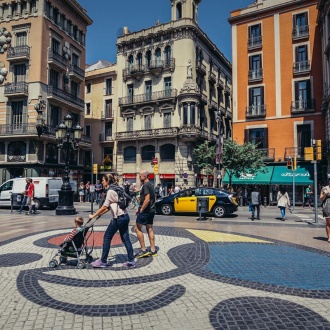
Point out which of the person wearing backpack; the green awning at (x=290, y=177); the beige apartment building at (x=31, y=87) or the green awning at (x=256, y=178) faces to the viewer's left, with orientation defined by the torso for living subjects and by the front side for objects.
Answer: the person wearing backpack

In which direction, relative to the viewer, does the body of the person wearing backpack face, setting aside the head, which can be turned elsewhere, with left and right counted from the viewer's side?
facing to the left of the viewer

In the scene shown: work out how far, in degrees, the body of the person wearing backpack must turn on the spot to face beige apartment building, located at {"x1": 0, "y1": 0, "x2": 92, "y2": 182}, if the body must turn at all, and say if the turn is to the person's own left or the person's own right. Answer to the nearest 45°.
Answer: approximately 90° to the person's own right

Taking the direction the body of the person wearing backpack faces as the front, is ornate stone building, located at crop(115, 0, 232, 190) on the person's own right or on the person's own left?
on the person's own right

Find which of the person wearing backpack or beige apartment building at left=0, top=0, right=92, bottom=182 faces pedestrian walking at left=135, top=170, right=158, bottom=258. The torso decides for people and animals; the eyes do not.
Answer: the beige apartment building

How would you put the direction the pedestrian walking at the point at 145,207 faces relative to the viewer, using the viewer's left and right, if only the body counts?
facing to the left of the viewer

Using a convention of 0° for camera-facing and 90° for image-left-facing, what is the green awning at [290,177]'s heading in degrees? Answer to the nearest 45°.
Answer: approximately 0°

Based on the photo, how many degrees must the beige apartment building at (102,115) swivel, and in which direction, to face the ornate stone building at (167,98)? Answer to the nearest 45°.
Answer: approximately 90° to its left

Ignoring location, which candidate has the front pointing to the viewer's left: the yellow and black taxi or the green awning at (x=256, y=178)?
the yellow and black taxi

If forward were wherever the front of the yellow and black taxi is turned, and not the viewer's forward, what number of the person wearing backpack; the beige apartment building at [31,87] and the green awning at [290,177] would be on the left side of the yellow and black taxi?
1

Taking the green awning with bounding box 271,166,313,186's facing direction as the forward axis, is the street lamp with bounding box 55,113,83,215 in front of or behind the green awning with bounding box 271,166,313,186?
in front
